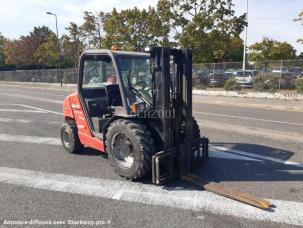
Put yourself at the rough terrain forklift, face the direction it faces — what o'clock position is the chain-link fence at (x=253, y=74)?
The chain-link fence is roughly at 8 o'clock from the rough terrain forklift.

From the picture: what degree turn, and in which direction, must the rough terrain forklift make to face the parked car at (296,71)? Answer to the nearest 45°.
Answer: approximately 90° to its left

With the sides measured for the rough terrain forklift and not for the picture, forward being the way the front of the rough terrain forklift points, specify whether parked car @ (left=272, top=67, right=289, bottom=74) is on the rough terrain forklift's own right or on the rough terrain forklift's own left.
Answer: on the rough terrain forklift's own left

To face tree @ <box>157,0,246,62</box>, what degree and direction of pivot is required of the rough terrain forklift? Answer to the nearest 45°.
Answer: approximately 135° to its left

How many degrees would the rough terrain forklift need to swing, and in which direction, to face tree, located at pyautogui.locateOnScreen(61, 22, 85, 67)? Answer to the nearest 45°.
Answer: approximately 135° to its left

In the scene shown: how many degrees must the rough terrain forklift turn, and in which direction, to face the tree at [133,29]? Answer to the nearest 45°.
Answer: approximately 135° to its left

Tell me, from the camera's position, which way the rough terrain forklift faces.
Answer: facing the viewer and to the right of the viewer

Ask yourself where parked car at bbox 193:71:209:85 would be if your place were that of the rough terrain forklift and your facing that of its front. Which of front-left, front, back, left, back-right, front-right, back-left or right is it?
back-left

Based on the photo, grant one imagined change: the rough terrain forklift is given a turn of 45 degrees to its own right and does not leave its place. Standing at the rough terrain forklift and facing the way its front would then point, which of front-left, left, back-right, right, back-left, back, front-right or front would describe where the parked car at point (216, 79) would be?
back
